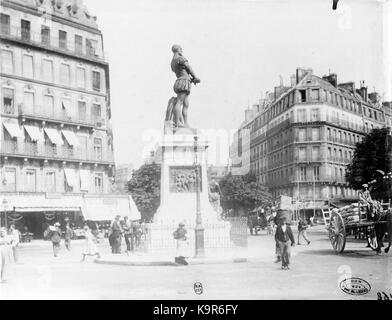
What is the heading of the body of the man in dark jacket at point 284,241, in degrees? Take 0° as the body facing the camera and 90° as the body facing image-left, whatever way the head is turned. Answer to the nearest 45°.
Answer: approximately 0°

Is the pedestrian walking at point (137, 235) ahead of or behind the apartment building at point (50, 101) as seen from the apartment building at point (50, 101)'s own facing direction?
ahead

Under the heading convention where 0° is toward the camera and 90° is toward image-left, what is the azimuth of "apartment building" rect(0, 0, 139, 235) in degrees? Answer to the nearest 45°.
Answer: approximately 315°

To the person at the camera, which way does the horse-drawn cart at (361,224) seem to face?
facing the viewer and to the right of the viewer
